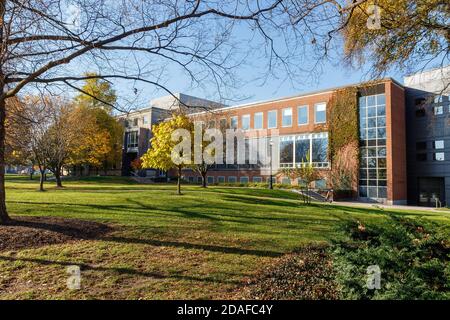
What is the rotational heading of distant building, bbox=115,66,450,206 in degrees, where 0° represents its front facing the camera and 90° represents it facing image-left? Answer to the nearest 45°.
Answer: approximately 45°

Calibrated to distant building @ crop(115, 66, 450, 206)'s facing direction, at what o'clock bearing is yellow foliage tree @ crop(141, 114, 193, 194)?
The yellow foliage tree is roughly at 12 o'clock from the distant building.

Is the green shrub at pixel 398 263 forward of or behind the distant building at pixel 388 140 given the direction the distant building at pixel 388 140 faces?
forward
